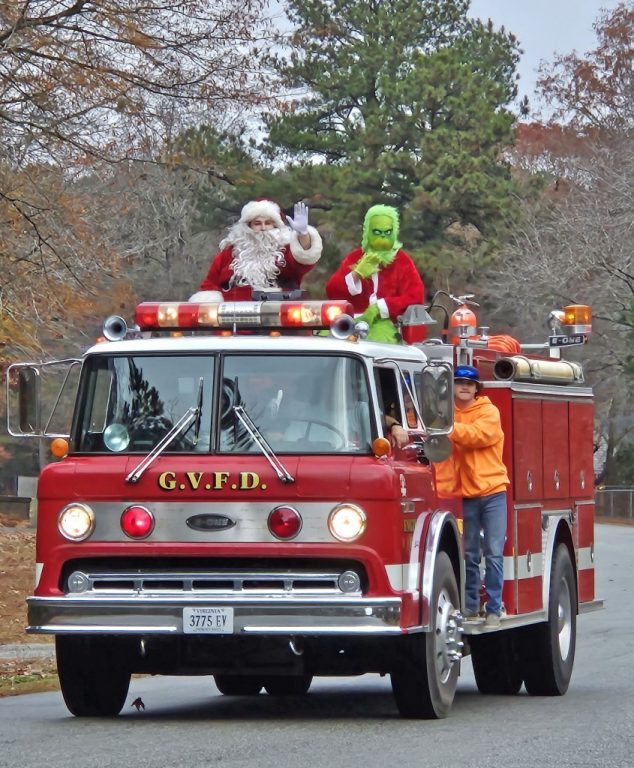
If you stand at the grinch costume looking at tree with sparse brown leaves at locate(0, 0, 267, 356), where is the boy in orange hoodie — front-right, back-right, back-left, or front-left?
back-right

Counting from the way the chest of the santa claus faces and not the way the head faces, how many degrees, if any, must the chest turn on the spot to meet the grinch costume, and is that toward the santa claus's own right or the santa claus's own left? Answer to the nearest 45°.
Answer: approximately 90° to the santa claus's own left

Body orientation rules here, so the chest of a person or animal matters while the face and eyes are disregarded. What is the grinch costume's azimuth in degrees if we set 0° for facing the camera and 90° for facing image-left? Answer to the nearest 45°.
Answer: approximately 0°

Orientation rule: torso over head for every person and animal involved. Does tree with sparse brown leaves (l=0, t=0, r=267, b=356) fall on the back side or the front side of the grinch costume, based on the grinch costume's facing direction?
on the back side

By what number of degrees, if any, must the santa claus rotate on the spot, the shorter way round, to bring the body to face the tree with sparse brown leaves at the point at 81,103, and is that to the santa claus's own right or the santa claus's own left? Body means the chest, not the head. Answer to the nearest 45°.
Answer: approximately 180°

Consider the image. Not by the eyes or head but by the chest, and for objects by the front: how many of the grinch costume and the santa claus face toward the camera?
2

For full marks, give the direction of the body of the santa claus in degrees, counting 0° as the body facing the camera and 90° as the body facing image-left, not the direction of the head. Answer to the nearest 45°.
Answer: approximately 0°
